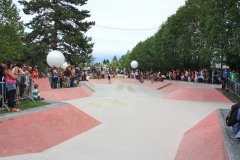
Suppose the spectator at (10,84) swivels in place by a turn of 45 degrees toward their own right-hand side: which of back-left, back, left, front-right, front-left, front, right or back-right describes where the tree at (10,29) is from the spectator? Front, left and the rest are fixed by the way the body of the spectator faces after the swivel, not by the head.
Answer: back-left

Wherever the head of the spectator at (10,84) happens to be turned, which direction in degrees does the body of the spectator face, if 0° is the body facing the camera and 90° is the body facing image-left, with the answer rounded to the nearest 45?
approximately 270°

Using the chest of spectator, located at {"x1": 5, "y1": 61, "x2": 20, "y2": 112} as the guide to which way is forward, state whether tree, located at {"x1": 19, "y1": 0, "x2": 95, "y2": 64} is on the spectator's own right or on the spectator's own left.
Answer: on the spectator's own left
